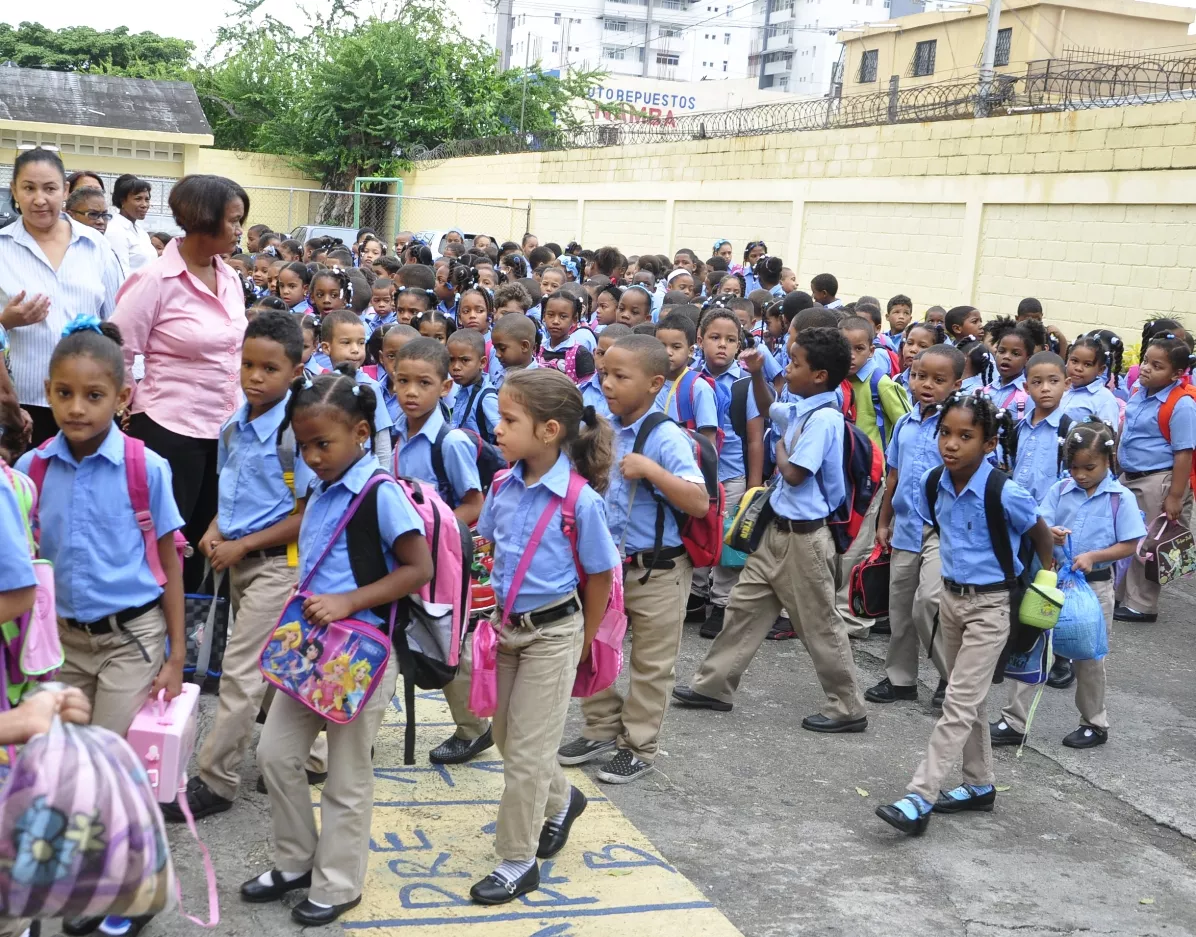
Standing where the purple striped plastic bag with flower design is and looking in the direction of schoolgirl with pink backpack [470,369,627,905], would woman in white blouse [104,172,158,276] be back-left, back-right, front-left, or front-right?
front-left

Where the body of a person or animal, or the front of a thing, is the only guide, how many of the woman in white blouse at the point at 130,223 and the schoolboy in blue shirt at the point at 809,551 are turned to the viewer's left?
1

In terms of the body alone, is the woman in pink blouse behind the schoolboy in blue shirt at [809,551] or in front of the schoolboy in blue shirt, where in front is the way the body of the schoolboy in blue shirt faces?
in front

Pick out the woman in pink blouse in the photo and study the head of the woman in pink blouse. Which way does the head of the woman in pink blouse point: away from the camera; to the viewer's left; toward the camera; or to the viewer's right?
to the viewer's right

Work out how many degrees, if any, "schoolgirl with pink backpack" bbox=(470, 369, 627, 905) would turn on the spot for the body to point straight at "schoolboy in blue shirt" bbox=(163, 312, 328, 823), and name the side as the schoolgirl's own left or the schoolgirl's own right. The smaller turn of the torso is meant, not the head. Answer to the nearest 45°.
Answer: approximately 45° to the schoolgirl's own right

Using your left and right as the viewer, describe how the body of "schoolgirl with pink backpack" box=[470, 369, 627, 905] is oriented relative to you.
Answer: facing the viewer and to the left of the viewer

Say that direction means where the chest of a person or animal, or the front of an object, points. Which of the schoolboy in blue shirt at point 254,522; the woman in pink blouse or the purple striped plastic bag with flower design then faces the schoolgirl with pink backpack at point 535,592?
the woman in pink blouse

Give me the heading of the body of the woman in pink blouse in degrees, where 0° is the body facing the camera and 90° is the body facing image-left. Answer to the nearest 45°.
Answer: approximately 315°

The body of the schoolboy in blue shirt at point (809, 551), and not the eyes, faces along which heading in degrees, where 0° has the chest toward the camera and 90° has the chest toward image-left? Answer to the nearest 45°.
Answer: approximately 90°

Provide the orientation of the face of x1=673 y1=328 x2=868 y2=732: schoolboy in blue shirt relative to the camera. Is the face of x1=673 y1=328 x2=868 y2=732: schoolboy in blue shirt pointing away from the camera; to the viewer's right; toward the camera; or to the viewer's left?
to the viewer's left

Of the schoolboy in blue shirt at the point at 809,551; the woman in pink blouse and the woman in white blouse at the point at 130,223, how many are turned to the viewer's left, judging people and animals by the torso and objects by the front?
1

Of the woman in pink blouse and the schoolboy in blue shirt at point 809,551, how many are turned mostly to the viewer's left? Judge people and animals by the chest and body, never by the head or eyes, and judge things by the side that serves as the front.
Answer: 1
